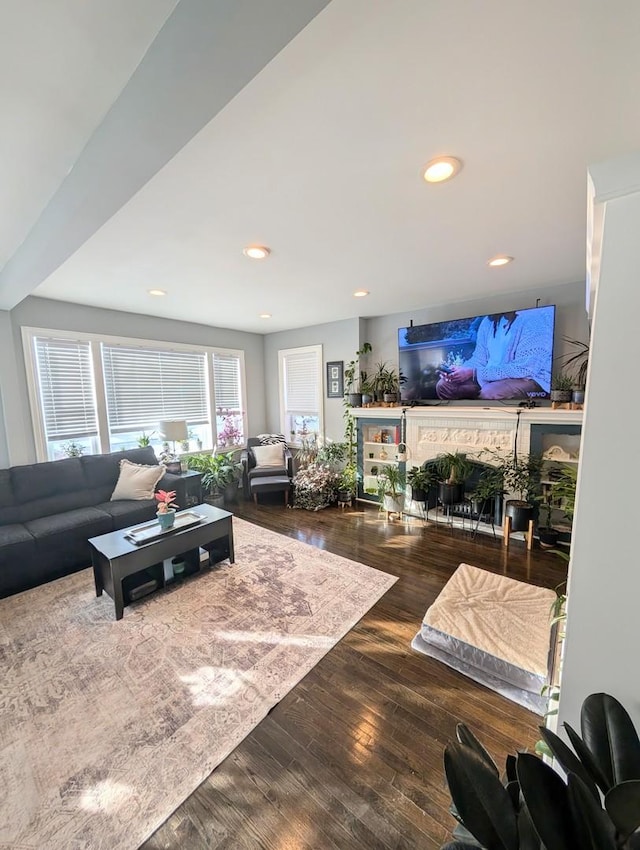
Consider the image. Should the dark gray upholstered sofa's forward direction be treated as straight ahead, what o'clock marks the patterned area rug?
The patterned area rug is roughly at 1 o'clock from the dark gray upholstered sofa.

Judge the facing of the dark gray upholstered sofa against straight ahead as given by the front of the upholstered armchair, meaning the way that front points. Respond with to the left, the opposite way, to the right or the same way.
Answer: to the left

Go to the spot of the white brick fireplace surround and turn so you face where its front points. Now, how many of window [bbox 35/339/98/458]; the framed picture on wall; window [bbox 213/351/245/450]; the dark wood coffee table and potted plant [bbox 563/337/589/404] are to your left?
1

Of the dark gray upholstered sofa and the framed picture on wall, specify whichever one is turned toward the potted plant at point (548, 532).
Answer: the dark gray upholstered sofa

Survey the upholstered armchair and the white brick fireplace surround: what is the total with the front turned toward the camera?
2

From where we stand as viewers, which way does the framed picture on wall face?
facing the viewer and to the left of the viewer

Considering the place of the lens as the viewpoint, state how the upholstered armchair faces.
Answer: facing the viewer

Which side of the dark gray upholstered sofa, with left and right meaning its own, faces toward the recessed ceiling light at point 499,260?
front

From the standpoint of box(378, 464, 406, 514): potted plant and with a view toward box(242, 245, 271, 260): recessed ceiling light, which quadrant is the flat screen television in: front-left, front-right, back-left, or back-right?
back-left

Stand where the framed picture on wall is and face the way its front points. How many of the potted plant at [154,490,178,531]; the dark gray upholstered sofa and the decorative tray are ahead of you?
3

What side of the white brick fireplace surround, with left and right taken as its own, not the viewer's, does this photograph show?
front

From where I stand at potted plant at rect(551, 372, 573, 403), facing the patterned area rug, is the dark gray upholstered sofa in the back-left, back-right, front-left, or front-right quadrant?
front-right

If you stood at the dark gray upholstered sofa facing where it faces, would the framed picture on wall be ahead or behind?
ahead
